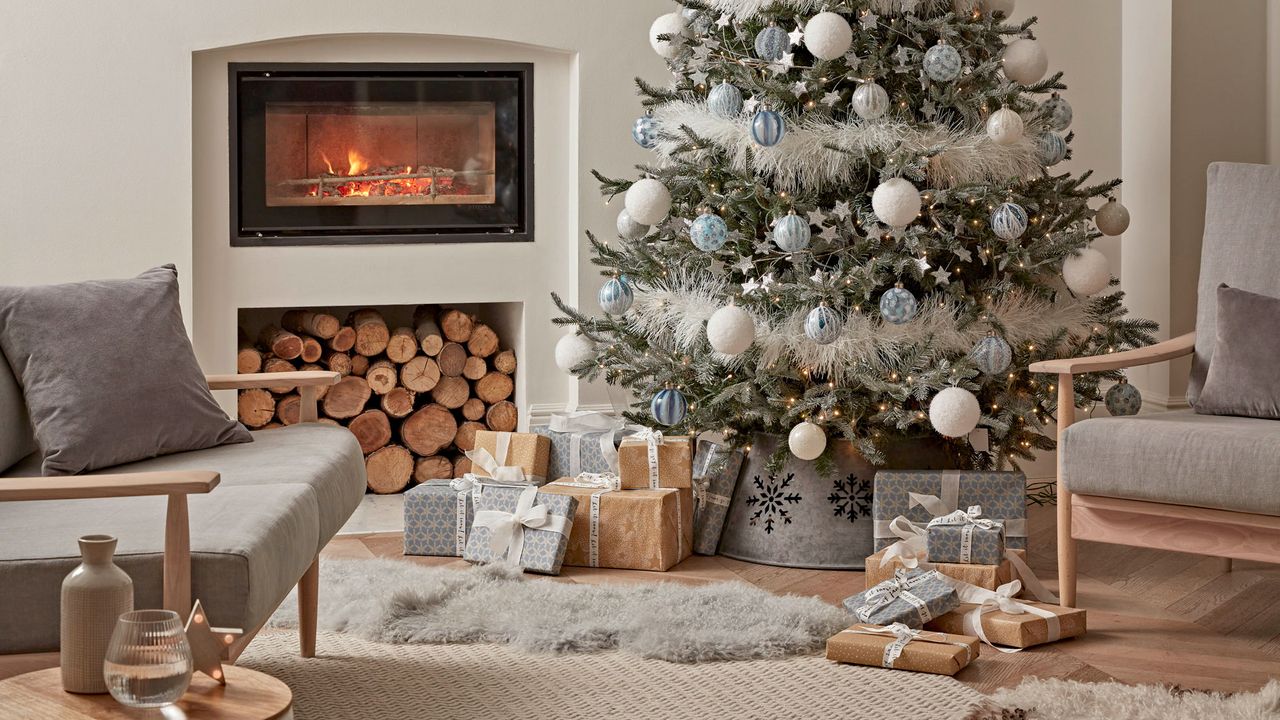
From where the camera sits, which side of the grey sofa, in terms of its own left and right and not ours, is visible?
right

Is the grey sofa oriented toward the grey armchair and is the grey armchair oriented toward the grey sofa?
yes

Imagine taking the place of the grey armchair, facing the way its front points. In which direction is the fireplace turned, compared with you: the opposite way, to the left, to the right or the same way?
to the left

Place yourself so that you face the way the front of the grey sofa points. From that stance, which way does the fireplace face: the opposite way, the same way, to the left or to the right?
to the right

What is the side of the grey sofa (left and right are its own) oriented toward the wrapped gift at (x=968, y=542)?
front

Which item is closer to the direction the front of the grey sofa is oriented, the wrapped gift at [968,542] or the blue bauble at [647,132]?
the wrapped gift

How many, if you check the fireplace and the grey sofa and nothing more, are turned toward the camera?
1

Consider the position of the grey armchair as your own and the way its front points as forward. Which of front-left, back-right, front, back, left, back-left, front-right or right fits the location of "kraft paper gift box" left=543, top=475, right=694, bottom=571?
front-right

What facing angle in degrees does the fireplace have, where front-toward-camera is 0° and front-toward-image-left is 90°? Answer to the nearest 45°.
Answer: approximately 0°

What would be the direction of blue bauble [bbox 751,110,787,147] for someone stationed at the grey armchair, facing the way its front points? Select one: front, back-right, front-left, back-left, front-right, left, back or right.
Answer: front-right
